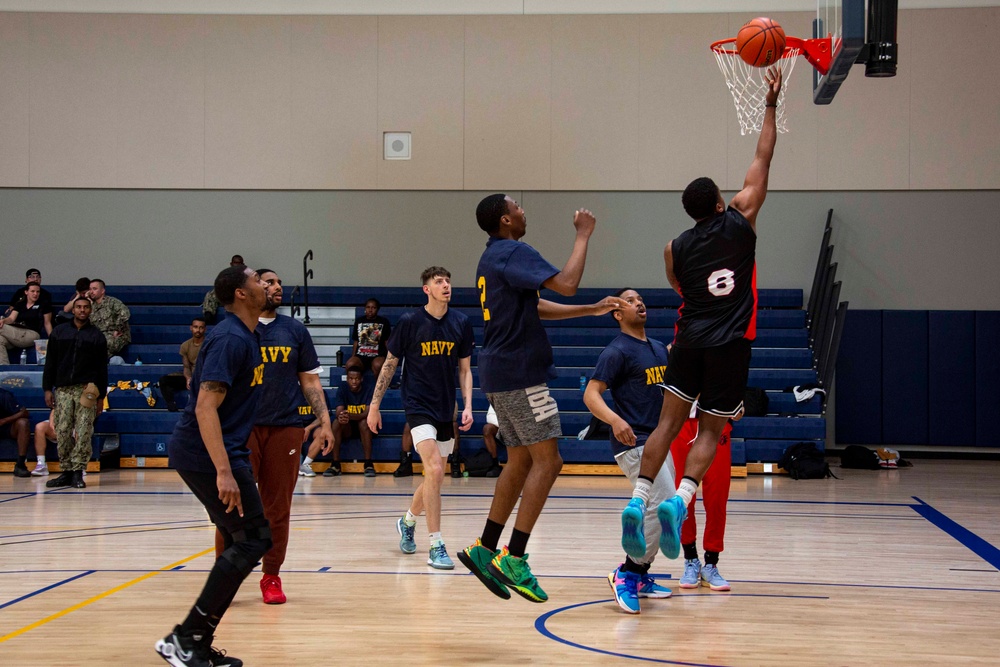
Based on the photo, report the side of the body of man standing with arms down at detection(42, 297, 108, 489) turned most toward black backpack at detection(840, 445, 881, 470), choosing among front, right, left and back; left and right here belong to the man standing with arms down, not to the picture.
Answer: left

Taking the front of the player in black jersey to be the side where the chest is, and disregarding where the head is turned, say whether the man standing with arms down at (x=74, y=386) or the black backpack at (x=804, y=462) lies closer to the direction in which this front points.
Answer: the black backpack

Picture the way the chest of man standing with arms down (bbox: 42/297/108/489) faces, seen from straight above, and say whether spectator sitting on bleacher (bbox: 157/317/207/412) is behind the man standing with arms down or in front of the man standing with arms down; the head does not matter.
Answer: behind

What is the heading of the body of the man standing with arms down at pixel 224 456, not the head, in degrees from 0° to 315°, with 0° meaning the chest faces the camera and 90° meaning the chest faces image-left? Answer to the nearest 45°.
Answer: approximately 270°

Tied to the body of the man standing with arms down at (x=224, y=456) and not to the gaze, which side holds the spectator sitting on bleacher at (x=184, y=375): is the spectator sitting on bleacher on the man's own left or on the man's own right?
on the man's own left

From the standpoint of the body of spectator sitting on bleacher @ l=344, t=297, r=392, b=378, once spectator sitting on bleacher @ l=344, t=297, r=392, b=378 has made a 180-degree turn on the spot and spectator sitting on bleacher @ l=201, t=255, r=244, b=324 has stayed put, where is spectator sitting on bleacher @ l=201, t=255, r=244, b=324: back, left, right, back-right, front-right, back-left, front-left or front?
front-left

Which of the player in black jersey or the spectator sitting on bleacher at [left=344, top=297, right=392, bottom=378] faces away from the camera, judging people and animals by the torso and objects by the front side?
the player in black jersey

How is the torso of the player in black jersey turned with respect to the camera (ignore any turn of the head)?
away from the camera

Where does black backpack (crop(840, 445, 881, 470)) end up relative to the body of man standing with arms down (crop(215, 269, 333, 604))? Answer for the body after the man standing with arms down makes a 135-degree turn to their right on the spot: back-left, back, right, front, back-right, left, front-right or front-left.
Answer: right
